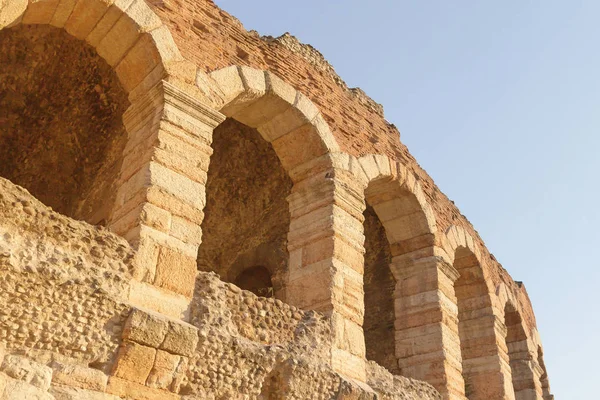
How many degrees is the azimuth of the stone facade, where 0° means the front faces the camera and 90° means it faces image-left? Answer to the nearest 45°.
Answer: approximately 315°
